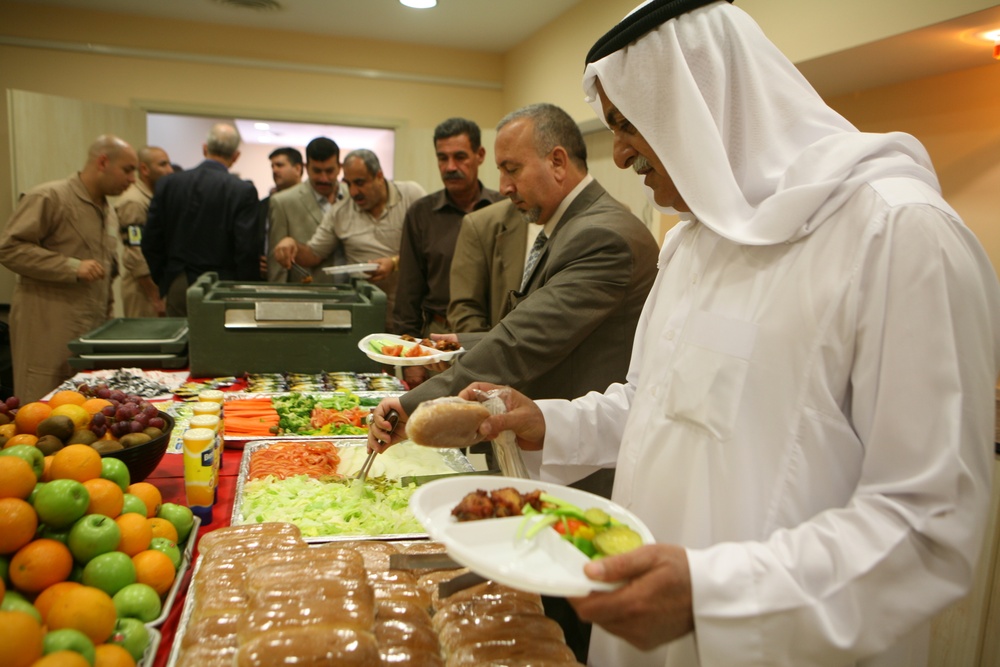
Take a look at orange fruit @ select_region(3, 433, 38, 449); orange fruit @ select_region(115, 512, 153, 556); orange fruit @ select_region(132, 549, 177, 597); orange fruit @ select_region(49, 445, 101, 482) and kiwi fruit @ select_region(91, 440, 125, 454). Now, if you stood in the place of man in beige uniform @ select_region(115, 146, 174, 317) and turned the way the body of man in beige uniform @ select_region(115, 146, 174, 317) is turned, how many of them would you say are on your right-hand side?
5

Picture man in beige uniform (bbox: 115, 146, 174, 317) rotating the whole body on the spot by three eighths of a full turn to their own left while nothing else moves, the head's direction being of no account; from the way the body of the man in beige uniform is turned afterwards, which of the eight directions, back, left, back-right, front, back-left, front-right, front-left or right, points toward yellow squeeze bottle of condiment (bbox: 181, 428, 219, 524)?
back-left

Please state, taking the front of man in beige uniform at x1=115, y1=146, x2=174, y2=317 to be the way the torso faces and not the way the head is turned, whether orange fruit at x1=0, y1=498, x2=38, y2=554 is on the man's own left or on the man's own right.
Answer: on the man's own right

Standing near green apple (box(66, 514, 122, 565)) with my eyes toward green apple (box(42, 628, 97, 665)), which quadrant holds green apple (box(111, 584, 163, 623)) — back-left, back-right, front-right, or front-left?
front-left

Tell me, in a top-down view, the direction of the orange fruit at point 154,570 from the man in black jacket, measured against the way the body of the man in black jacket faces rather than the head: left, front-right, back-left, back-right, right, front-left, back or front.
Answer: back

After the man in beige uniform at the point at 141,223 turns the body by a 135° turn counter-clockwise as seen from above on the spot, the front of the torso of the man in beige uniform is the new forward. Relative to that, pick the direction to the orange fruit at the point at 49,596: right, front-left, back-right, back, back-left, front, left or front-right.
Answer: back-left

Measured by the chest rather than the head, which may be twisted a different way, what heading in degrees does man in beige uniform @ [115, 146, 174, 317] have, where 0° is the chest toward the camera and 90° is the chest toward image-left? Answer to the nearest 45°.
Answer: approximately 270°

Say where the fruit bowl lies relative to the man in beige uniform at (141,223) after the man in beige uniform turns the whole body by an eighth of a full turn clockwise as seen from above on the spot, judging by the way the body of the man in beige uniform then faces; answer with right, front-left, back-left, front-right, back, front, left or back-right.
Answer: front-right

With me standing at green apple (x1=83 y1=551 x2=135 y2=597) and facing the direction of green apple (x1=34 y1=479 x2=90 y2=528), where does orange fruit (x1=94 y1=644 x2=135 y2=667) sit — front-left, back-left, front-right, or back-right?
back-left

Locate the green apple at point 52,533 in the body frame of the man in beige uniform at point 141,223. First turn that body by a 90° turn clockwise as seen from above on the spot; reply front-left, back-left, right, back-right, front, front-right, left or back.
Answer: front

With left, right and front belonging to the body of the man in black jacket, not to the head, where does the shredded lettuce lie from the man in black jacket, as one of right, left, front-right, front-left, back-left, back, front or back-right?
back

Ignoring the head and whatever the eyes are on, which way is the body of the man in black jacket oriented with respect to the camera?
away from the camera

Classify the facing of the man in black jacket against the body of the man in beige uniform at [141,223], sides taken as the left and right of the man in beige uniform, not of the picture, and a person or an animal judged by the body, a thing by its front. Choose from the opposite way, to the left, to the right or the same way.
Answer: to the left

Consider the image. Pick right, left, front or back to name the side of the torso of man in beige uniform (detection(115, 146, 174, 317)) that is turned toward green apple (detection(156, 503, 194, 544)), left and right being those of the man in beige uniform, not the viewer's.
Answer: right

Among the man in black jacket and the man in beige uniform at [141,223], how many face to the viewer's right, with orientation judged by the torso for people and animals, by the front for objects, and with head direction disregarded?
1

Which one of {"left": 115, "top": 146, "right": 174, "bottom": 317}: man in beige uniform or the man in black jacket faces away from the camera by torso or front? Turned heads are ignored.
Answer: the man in black jacket

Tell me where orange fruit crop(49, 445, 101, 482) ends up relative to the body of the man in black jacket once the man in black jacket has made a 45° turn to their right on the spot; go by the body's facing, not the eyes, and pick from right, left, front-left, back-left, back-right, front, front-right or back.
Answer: back-right

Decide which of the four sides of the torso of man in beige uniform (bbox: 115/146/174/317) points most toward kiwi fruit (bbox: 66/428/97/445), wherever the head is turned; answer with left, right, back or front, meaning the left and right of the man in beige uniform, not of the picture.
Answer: right
